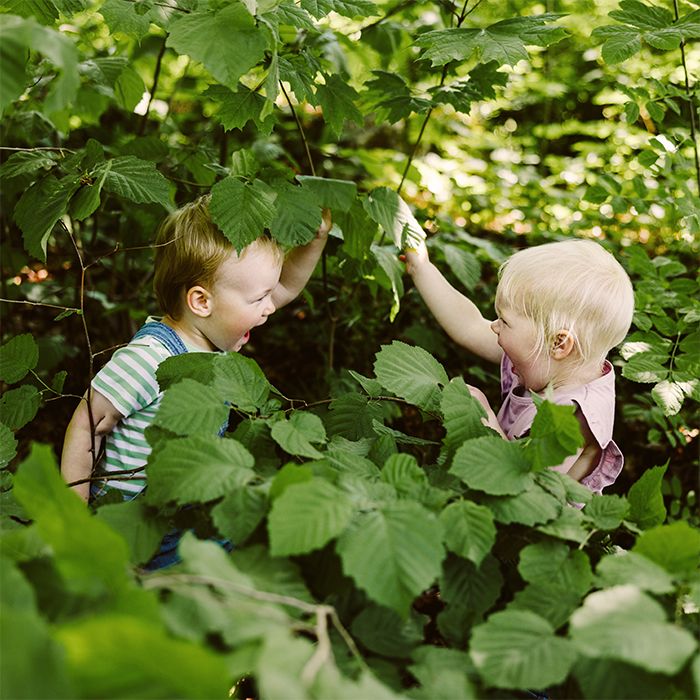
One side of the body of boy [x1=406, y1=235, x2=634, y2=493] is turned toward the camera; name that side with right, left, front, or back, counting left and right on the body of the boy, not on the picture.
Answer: left

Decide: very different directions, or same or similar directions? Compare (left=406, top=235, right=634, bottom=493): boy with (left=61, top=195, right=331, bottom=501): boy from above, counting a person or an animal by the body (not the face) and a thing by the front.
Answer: very different directions

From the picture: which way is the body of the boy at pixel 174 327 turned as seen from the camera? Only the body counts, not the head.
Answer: to the viewer's right

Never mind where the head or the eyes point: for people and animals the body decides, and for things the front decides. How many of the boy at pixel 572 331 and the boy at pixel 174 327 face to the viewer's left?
1

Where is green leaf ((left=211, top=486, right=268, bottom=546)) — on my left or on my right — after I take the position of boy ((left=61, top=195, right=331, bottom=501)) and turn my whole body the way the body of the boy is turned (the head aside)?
on my right
